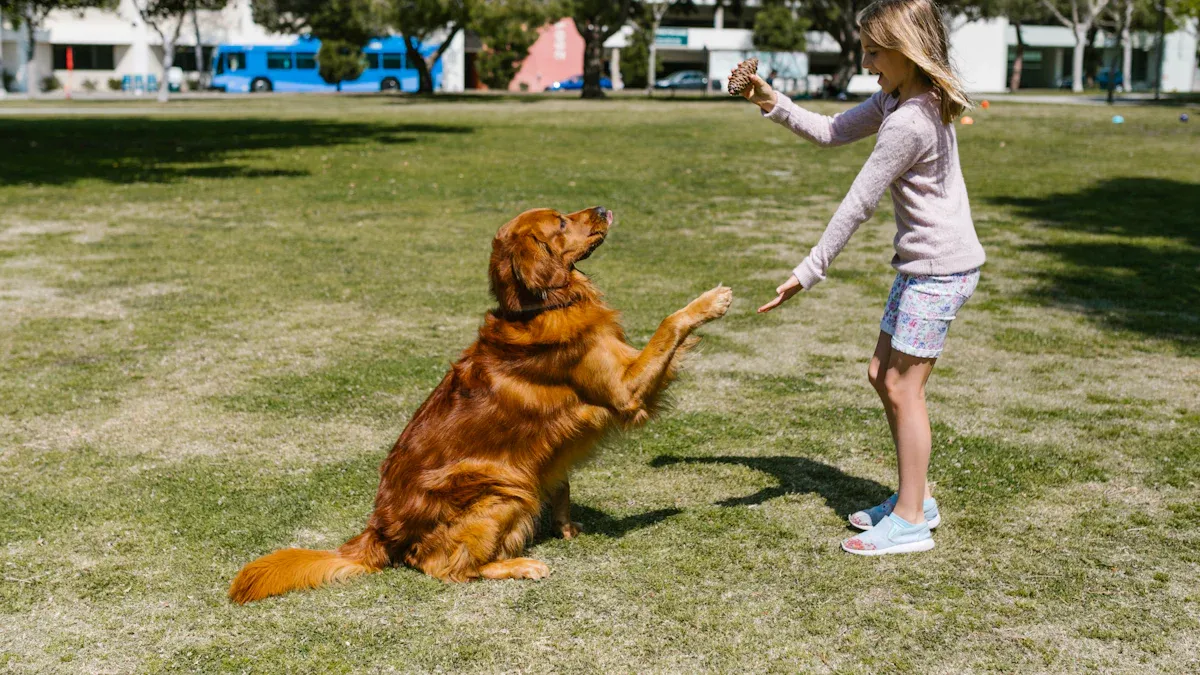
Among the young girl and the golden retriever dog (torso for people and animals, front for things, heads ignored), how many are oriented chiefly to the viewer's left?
1

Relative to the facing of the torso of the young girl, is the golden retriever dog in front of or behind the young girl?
in front

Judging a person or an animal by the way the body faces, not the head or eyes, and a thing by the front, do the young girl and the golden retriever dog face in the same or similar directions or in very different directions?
very different directions

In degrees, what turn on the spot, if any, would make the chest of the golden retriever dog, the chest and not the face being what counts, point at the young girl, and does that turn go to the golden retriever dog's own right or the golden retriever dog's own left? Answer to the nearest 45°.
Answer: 0° — it already faces them

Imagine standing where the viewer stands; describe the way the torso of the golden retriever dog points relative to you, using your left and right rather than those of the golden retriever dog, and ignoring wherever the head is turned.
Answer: facing to the right of the viewer

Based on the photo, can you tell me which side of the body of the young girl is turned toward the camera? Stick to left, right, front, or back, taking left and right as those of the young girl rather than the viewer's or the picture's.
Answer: left

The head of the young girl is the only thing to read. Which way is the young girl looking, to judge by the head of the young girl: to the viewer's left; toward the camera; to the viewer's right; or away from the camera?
to the viewer's left
